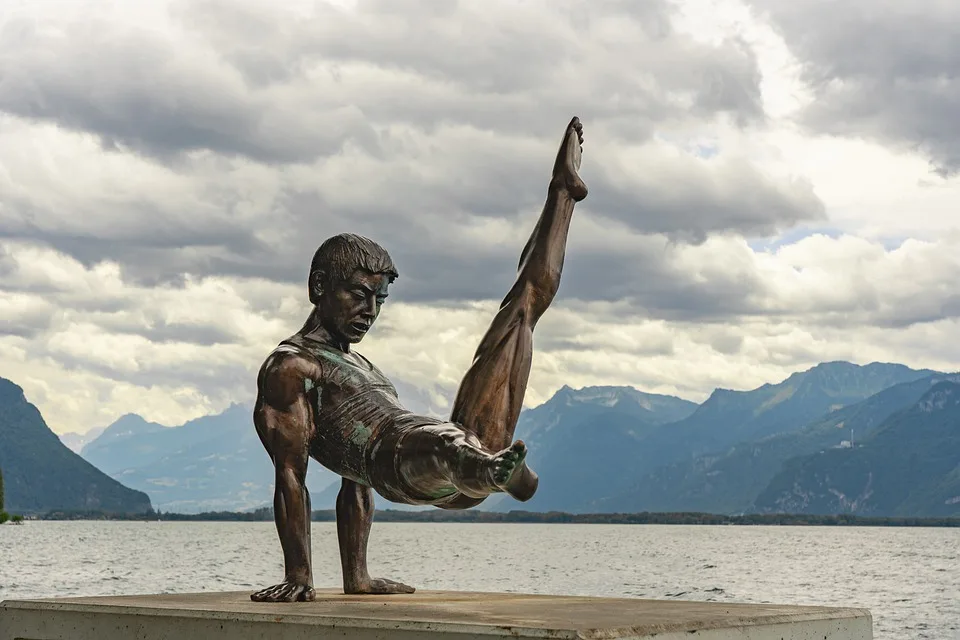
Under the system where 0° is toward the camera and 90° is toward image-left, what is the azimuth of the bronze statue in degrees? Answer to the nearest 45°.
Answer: approximately 315°
